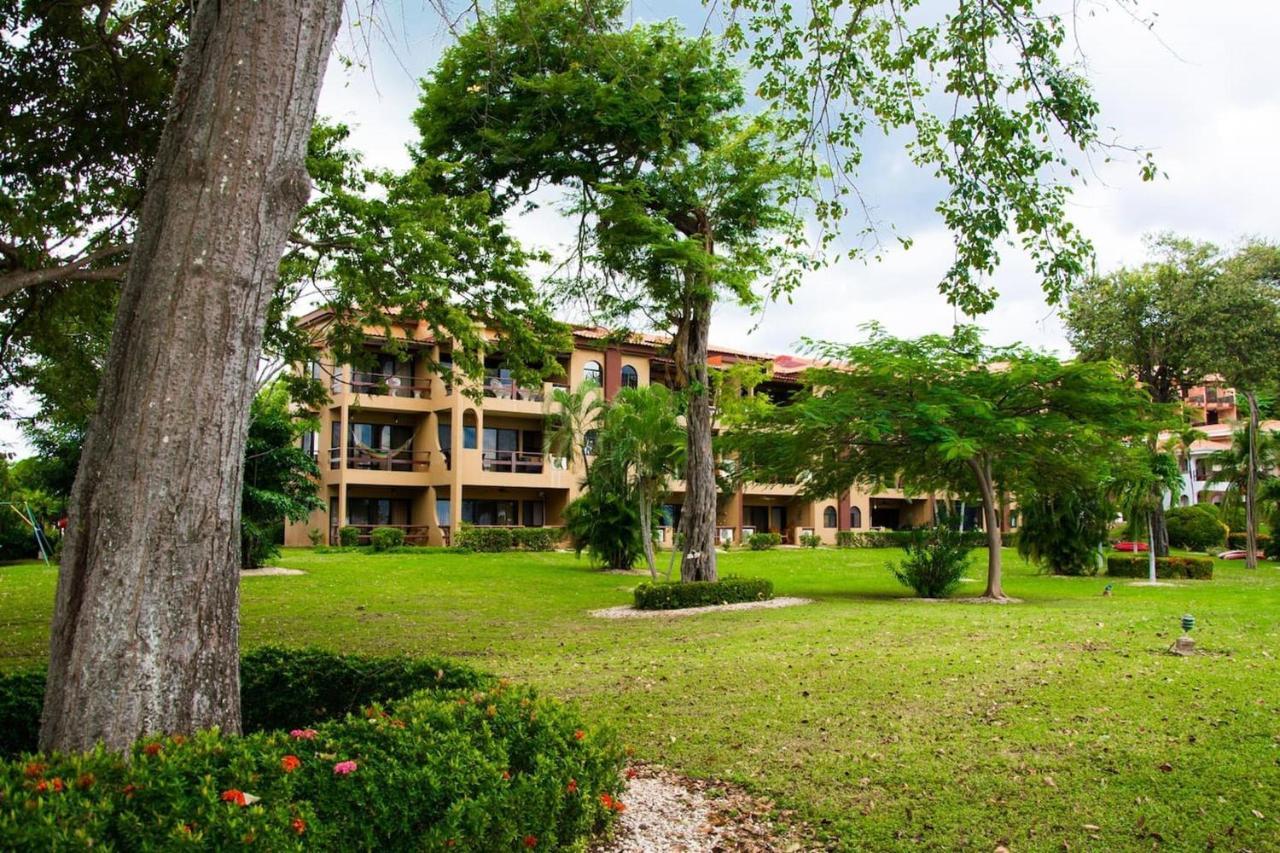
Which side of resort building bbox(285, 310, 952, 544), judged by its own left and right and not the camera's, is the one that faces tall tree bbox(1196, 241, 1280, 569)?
left

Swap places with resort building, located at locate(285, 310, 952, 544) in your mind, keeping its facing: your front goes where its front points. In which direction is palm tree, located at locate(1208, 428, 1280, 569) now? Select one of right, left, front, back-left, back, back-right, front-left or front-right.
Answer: left

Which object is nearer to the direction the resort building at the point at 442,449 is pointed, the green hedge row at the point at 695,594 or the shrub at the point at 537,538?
the green hedge row

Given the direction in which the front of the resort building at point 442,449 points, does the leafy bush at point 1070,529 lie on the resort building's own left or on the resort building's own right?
on the resort building's own left

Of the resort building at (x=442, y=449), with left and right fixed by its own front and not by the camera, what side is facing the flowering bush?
front

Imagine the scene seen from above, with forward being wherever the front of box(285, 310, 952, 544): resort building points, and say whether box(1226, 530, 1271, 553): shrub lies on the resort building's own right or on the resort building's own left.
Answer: on the resort building's own left

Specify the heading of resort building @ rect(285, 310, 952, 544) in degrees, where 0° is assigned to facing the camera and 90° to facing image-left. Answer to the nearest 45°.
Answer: approximately 0°

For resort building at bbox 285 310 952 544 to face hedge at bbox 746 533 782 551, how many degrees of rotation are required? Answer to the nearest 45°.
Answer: approximately 90° to its left

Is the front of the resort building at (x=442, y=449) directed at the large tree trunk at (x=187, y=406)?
yes

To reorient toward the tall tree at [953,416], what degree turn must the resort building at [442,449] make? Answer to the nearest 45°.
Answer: approximately 45° to its left
